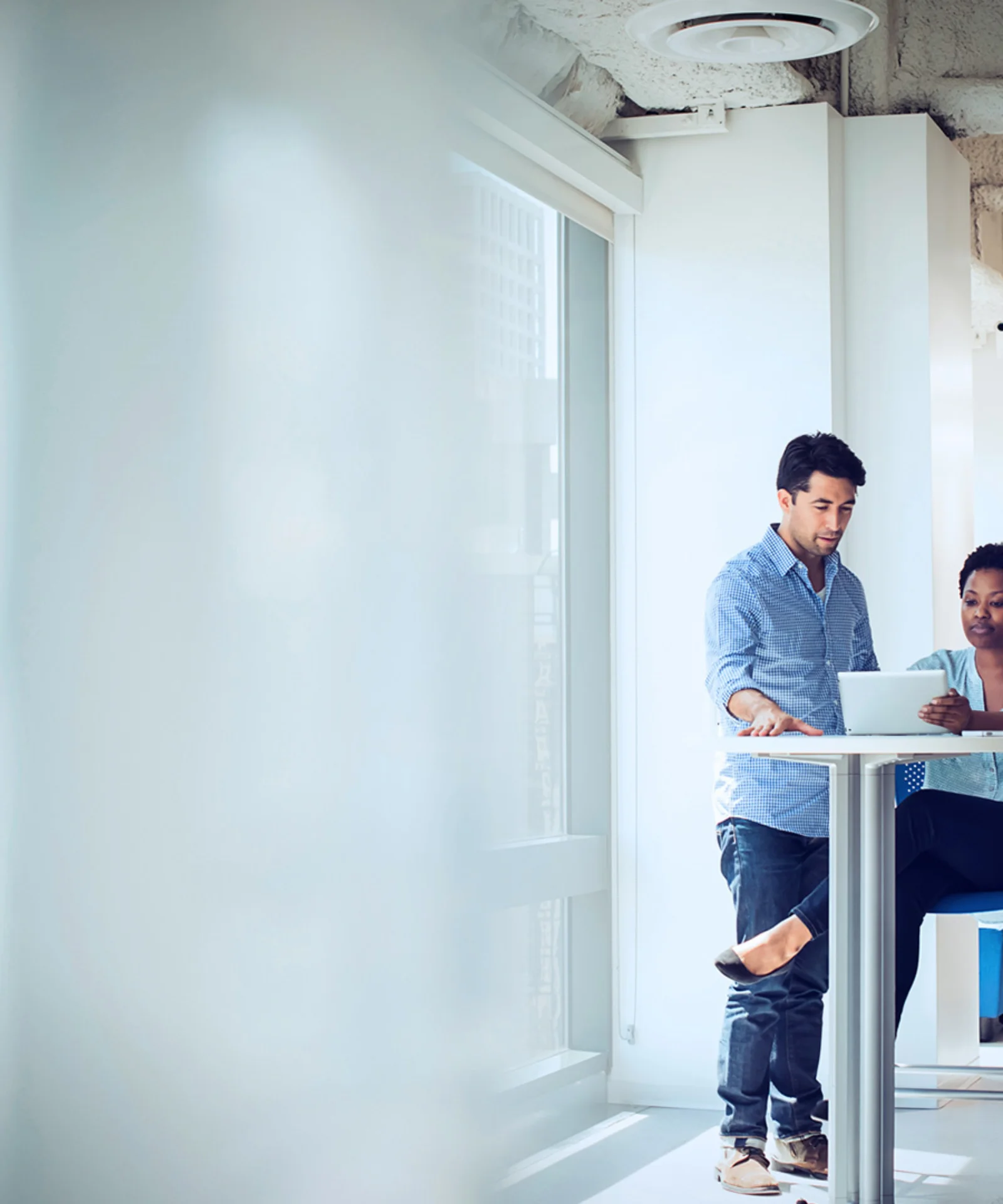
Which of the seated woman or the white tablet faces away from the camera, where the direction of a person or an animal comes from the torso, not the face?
the white tablet

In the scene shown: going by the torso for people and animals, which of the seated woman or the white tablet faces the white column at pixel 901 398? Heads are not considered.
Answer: the white tablet

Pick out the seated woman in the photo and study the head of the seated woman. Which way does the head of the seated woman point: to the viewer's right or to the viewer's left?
to the viewer's left

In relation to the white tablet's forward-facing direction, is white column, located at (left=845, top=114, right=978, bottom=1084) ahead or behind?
ahead

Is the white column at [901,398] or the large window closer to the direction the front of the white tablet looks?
the white column

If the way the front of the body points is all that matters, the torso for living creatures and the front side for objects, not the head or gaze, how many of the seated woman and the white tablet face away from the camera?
1

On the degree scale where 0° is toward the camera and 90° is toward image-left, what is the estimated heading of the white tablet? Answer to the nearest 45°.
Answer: approximately 180°

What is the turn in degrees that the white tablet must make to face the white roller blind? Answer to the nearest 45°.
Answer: approximately 45° to its left

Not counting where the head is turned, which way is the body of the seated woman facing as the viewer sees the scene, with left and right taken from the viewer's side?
facing the viewer and to the left of the viewer

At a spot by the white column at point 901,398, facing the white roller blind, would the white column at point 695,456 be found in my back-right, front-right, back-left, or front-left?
front-right
